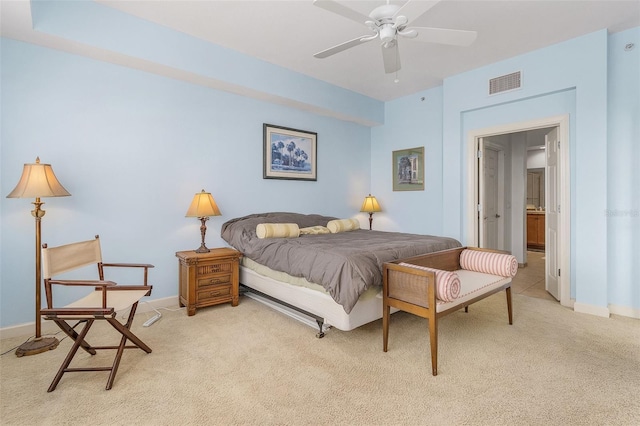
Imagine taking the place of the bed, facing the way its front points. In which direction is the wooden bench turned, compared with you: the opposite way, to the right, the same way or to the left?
the same way

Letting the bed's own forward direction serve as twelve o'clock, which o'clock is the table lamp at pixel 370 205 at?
The table lamp is roughly at 8 o'clock from the bed.

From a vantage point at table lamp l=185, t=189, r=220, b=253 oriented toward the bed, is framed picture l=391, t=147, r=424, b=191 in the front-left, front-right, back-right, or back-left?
front-left

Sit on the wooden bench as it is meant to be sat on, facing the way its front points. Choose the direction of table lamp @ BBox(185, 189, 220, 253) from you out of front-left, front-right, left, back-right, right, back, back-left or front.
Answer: back-right

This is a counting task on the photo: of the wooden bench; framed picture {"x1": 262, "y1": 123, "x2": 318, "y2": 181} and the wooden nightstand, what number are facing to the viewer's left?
0

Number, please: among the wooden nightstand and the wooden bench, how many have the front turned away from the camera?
0

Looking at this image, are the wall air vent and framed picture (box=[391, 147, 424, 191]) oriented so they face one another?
no

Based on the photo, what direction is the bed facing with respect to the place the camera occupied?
facing the viewer and to the right of the viewer

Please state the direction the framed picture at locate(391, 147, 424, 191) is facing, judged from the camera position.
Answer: facing the viewer and to the left of the viewer

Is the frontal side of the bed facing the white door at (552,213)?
no

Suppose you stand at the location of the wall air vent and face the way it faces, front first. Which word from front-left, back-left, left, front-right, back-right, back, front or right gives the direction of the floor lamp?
front

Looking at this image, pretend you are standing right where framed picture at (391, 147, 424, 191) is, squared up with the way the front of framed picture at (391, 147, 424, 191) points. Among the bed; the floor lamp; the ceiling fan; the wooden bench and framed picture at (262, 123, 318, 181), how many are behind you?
0

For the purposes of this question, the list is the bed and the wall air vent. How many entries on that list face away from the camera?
0

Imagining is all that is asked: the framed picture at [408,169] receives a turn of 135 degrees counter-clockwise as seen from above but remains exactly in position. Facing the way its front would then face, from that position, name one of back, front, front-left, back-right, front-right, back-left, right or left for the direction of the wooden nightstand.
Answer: back-right

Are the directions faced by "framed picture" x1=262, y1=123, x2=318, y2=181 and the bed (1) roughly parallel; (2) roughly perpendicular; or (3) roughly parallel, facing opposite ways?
roughly parallel

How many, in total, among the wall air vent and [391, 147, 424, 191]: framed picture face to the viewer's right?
0

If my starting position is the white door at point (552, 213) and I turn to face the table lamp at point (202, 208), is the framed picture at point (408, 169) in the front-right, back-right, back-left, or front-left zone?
front-right
